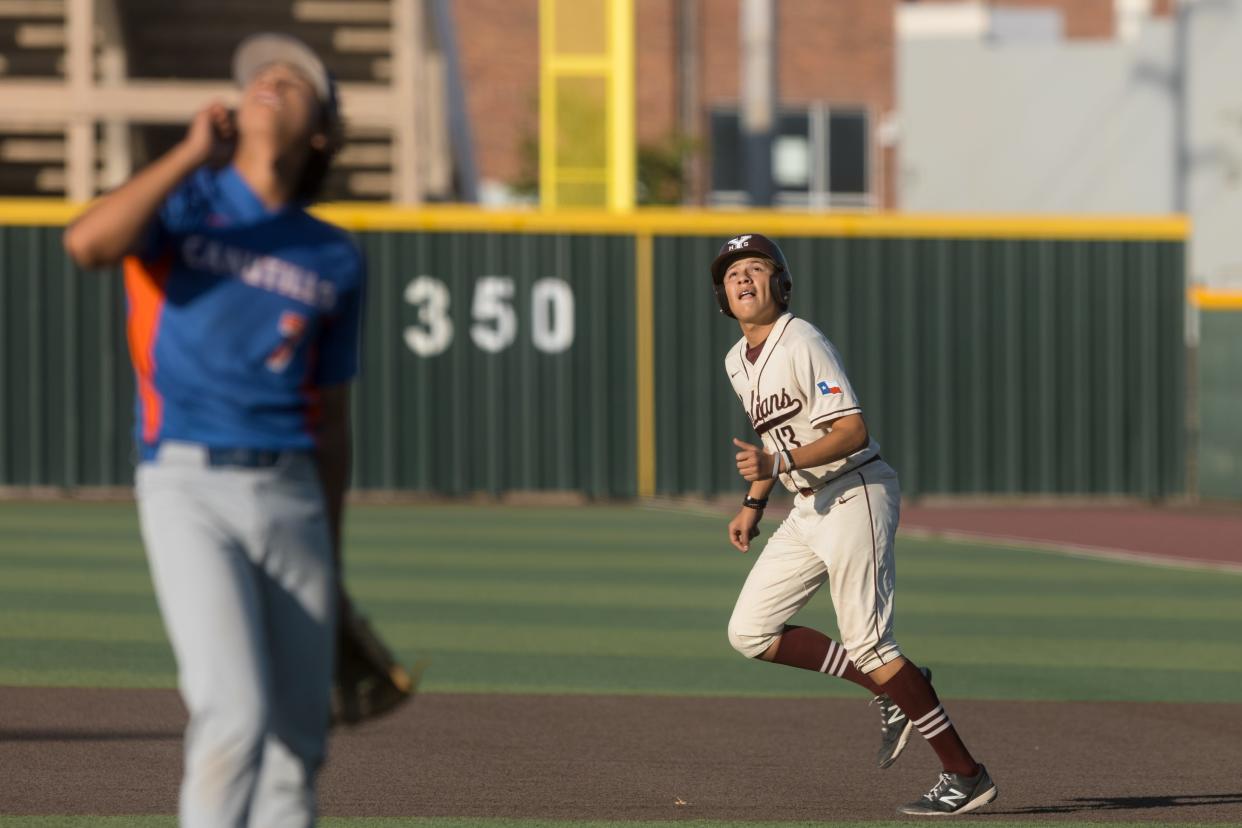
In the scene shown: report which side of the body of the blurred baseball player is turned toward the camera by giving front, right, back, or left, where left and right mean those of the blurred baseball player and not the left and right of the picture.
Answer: front

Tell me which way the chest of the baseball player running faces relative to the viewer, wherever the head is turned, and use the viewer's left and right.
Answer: facing the viewer and to the left of the viewer

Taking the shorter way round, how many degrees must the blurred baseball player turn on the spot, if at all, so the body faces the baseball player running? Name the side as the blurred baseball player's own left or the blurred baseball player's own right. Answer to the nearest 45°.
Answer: approximately 135° to the blurred baseball player's own left

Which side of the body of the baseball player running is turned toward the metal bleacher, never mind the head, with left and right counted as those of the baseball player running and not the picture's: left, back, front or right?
right

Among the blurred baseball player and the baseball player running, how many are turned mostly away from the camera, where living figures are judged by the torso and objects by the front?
0

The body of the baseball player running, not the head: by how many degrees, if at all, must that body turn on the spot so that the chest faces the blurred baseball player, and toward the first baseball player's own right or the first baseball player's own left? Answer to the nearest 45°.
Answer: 0° — they already face them

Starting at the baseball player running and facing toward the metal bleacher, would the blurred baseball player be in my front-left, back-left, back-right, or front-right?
back-left

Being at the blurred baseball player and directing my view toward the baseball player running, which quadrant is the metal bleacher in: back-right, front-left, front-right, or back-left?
front-left

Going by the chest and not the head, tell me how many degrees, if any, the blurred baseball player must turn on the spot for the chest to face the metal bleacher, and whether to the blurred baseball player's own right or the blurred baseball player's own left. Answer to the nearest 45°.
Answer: approximately 180°

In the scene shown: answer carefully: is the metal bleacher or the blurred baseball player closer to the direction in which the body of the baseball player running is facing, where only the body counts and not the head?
the blurred baseball player
